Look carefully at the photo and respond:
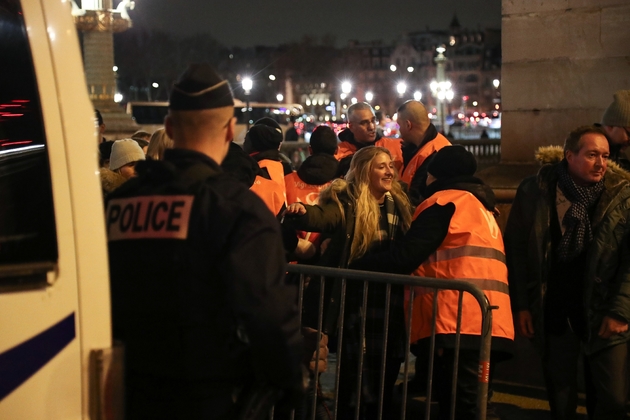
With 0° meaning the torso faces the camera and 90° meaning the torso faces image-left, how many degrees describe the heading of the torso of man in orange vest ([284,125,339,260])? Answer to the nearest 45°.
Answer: approximately 180°

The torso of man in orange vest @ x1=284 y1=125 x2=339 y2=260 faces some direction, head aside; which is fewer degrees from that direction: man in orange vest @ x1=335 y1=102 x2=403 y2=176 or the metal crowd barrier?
the man in orange vest

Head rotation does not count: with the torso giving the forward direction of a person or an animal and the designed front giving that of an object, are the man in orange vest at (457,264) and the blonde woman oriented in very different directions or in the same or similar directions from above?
very different directions

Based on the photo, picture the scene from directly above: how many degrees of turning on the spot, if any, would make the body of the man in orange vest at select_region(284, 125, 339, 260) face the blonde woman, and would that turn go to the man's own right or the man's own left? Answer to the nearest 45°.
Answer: approximately 180°

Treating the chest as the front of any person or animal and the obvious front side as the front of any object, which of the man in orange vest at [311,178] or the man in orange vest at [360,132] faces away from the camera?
the man in orange vest at [311,178]

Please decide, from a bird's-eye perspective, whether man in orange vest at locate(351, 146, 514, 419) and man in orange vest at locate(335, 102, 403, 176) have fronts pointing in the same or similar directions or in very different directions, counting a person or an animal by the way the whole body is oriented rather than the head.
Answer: very different directions
